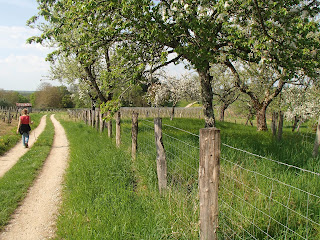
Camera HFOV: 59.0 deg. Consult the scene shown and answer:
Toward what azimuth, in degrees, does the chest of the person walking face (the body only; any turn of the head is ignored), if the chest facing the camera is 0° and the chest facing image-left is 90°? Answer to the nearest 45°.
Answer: approximately 180°

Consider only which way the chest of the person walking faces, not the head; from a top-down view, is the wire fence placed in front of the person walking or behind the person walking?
behind

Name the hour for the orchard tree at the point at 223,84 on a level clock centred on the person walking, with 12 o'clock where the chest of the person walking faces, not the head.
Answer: The orchard tree is roughly at 2 o'clock from the person walking.

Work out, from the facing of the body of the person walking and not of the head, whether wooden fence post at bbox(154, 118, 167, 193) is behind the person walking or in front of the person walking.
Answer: behind

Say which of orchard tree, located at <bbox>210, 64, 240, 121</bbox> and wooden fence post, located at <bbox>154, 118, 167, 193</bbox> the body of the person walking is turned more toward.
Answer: the orchard tree
